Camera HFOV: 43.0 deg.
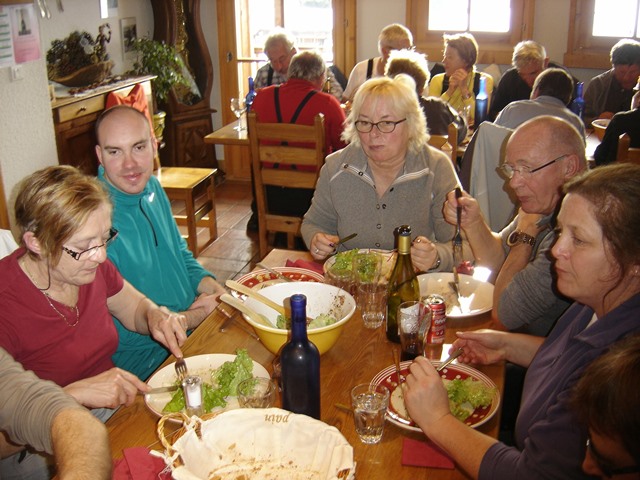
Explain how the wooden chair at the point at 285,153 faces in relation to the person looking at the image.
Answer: facing away from the viewer

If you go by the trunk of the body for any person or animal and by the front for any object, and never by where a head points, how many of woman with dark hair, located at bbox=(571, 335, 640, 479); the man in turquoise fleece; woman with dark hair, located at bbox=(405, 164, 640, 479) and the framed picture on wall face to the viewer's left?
2

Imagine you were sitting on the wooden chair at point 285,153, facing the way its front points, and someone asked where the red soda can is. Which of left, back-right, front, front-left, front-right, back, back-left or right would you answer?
back

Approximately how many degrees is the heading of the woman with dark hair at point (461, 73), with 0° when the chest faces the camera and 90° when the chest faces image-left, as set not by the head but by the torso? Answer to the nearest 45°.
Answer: approximately 45°

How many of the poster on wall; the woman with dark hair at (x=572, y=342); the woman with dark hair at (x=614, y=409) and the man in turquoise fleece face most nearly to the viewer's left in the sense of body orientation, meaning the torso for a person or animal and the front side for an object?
2

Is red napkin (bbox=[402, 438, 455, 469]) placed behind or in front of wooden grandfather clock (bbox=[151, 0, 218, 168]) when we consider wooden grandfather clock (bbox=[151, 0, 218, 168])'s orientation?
in front

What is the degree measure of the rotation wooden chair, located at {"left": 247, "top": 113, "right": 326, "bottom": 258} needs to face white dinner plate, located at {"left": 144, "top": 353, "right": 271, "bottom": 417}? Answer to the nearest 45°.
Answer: approximately 180°

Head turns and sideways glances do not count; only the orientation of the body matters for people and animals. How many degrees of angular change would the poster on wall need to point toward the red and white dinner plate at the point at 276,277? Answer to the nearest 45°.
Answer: approximately 45° to its right

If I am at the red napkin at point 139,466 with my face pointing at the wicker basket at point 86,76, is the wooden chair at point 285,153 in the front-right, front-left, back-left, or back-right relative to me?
front-right

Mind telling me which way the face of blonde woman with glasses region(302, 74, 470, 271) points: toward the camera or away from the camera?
toward the camera

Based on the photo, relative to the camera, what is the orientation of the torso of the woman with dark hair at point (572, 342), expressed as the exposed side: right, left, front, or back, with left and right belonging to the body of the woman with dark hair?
left

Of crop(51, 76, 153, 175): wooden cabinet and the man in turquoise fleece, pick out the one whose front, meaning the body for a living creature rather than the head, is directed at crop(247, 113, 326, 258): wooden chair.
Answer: the wooden cabinet

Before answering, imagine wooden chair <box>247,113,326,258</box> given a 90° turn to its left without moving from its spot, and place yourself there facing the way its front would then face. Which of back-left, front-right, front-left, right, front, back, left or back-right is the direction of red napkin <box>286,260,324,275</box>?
left

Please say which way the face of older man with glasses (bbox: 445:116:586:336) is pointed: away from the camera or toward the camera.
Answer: toward the camera

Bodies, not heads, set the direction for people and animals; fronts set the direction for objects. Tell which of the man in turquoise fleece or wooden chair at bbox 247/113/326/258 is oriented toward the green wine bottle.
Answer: the man in turquoise fleece

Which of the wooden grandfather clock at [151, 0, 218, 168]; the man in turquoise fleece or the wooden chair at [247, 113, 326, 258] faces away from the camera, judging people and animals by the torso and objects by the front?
the wooden chair

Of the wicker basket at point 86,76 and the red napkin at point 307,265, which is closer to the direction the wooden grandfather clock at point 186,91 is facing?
the red napkin

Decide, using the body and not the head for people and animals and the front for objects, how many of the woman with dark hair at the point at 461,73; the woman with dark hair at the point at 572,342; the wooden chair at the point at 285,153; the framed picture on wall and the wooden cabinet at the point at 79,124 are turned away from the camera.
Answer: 1
